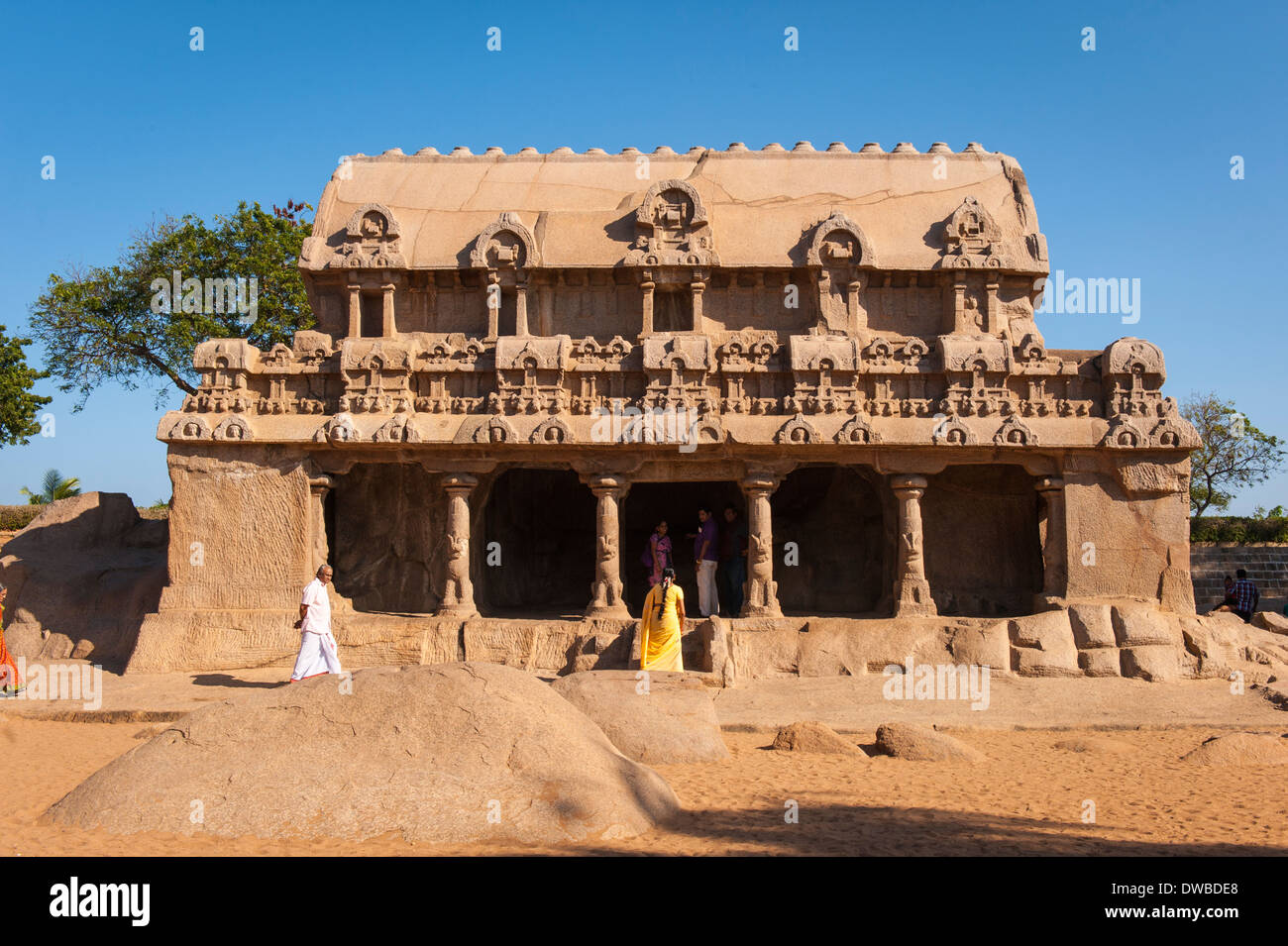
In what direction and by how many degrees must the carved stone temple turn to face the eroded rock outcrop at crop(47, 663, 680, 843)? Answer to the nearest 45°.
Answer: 0° — it already faces it

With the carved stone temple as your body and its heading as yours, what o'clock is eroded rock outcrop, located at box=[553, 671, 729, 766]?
The eroded rock outcrop is roughly at 12 o'clock from the carved stone temple.

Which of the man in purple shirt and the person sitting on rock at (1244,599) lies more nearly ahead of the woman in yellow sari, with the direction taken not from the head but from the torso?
the man in purple shirt

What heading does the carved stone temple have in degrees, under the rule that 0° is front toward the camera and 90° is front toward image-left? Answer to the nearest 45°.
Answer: approximately 0°

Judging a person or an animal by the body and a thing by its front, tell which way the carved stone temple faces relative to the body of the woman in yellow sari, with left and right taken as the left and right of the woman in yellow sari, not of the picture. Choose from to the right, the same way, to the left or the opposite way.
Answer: the opposite way

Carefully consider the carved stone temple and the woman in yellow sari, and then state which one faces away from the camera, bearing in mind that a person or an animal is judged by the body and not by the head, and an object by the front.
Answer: the woman in yellow sari

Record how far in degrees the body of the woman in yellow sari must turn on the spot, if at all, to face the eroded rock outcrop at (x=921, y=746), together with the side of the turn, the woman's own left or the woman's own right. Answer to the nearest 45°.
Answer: approximately 135° to the woman's own right

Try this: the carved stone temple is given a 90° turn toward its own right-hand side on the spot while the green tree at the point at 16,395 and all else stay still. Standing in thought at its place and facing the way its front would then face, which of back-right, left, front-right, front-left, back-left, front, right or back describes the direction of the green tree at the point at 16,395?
front-right

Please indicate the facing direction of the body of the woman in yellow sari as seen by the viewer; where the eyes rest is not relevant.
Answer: away from the camera

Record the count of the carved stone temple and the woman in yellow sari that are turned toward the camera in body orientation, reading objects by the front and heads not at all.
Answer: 1
